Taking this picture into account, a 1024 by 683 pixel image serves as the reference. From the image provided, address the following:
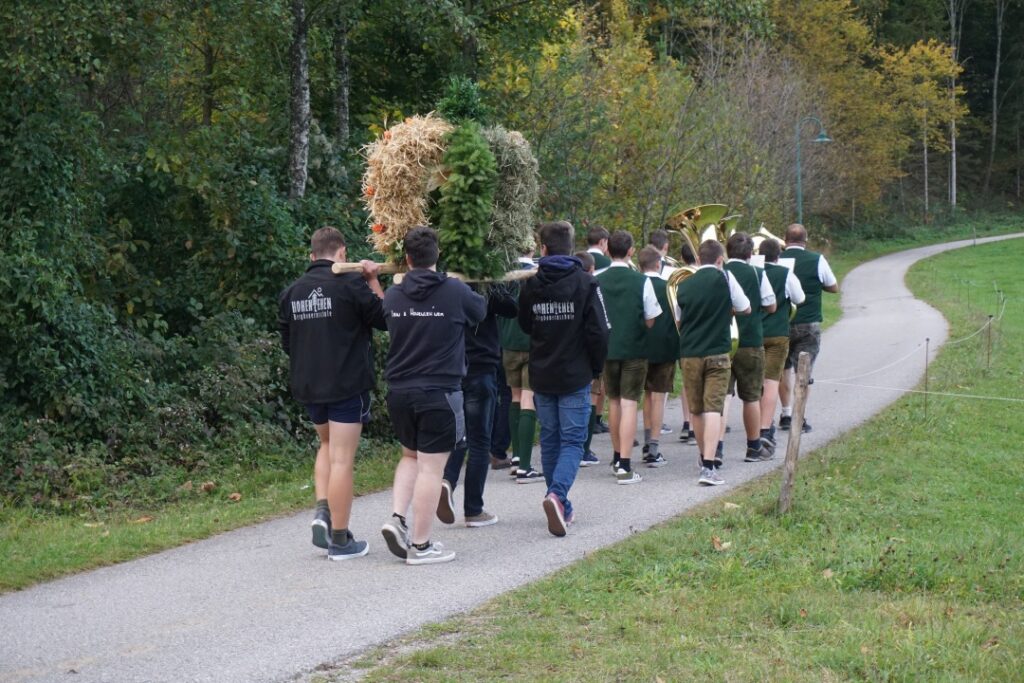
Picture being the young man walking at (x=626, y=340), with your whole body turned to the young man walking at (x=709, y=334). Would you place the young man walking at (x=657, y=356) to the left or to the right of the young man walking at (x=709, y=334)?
left

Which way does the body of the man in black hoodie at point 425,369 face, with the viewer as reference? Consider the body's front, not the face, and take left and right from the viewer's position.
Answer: facing away from the viewer and to the right of the viewer

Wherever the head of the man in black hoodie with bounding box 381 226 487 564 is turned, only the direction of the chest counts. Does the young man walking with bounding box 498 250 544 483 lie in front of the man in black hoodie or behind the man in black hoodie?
in front

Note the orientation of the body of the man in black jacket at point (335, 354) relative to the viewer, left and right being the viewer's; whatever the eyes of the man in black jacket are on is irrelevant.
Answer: facing away from the viewer and to the right of the viewer

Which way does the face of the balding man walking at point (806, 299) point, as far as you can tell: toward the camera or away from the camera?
away from the camera

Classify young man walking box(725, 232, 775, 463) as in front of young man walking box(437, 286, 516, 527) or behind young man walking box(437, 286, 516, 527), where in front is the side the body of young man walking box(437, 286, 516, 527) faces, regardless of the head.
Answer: in front

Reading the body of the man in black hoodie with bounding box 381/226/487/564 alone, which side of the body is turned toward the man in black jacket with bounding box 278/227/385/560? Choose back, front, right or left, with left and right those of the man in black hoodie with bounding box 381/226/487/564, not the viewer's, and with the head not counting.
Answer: left

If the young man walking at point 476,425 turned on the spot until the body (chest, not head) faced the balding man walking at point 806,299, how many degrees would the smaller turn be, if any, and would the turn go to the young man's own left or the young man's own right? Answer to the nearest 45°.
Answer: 0° — they already face them

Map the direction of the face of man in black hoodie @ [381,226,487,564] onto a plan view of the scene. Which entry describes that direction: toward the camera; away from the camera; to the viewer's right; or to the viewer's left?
away from the camera

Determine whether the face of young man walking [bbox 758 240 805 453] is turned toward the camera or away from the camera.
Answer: away from the camera

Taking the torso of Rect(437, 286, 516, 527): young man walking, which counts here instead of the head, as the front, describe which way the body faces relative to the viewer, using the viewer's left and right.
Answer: facing away from the viewer and to the right of the viewer

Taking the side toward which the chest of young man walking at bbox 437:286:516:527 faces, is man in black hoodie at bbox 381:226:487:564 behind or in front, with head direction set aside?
behind
